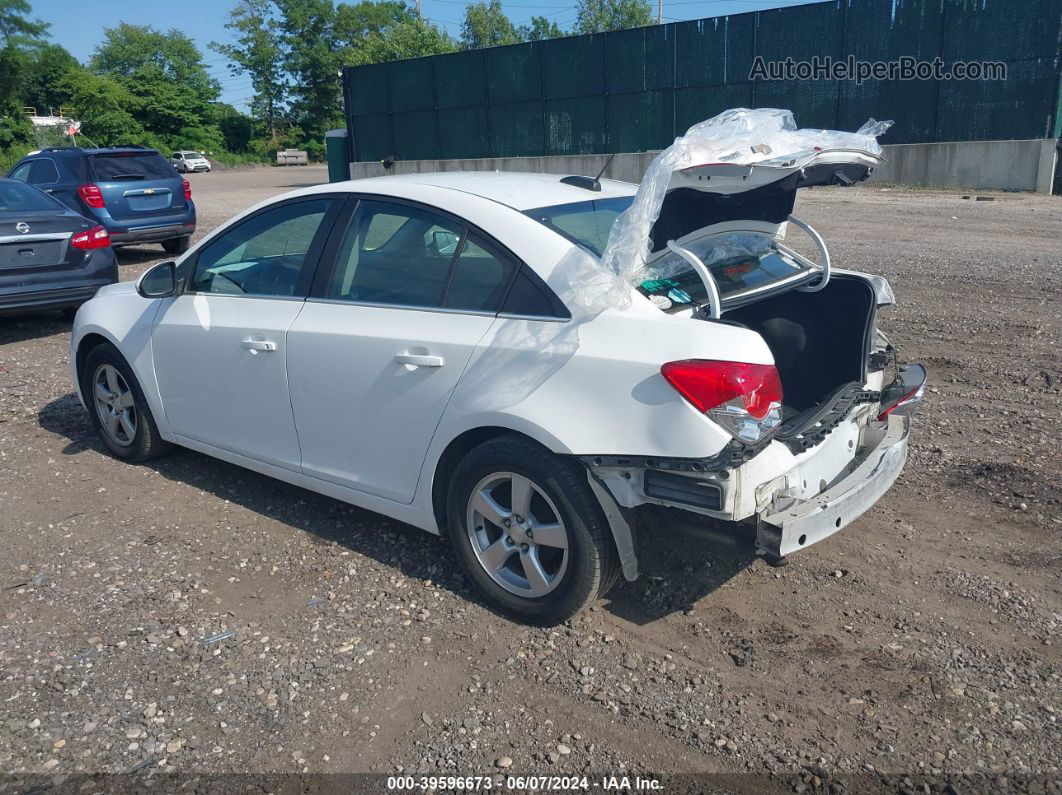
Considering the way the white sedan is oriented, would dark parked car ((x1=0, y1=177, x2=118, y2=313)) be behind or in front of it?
in front

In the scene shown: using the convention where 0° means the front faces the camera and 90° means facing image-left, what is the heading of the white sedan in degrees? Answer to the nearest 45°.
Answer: approximately 135°

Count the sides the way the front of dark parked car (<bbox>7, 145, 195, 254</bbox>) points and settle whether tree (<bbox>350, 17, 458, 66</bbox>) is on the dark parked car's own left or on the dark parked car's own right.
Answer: on the dark parked car's own right

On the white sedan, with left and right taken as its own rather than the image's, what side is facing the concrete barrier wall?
right

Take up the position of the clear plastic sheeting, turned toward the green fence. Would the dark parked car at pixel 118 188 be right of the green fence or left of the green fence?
left

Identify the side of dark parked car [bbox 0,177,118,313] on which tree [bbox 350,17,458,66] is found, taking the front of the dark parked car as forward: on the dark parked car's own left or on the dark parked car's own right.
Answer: on the dark parked car's own right

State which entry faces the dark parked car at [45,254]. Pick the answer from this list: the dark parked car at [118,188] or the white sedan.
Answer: the white sedan

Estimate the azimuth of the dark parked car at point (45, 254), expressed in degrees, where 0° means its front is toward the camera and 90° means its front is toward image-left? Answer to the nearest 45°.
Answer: approximately 135°

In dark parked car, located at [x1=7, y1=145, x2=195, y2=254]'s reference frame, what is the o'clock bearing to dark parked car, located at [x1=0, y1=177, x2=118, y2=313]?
dark parked car, located at [x1=0, y1=177, x2=118, y2=313] is roughly at 8 o'clock from dark parked car, located at [x1=7, y1=145, x2=195, y2=254].

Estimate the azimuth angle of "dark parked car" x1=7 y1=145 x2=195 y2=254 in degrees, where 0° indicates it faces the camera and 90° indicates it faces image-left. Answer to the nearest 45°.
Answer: approximately 135°
